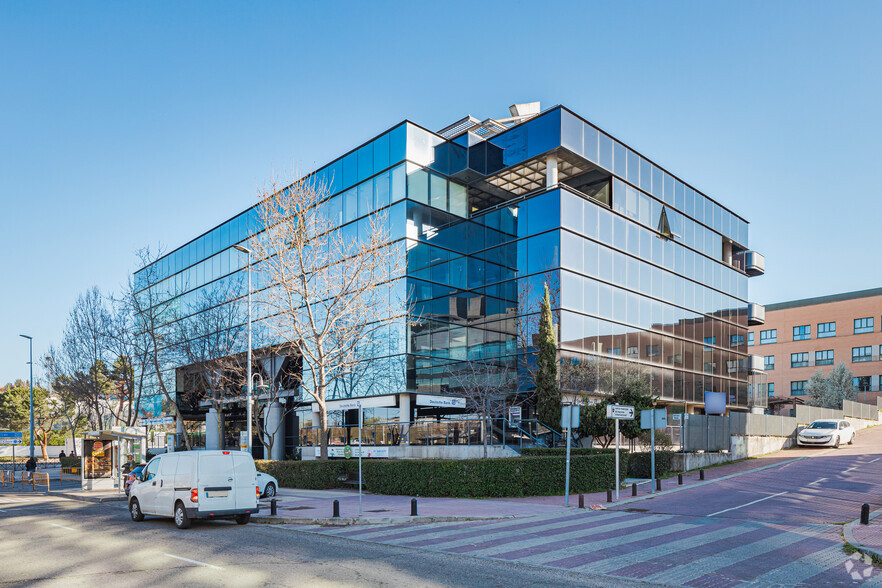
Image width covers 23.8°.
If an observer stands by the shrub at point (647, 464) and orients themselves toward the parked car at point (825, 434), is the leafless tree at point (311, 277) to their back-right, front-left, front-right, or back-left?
back-left

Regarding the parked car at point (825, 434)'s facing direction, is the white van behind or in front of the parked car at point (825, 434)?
in front

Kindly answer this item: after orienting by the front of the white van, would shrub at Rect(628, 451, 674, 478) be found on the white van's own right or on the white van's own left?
on the white van's own right

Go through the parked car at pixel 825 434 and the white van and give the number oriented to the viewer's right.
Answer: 0

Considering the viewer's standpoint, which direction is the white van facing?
facing away from the viewer and to the left of the viewer
